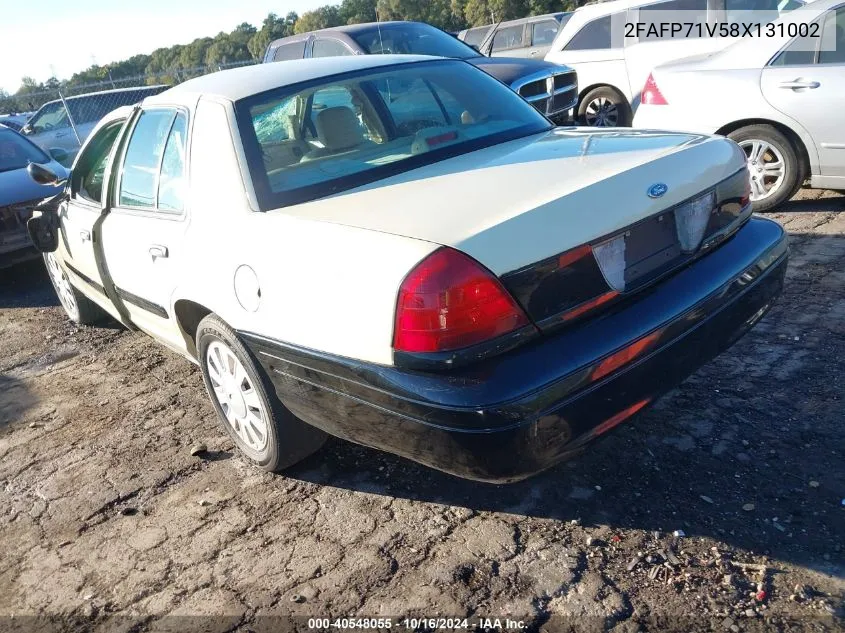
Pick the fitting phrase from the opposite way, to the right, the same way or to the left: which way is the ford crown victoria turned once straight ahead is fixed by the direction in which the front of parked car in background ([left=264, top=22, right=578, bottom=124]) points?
the opposite way

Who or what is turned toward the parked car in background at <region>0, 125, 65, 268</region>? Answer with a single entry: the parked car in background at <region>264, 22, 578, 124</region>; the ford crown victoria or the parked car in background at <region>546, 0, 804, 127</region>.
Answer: the ford crown victoria

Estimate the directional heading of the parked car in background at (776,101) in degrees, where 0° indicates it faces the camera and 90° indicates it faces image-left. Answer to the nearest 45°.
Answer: approximately 270°

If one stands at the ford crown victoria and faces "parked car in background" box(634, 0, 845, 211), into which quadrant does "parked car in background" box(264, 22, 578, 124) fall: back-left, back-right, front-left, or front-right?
front-left

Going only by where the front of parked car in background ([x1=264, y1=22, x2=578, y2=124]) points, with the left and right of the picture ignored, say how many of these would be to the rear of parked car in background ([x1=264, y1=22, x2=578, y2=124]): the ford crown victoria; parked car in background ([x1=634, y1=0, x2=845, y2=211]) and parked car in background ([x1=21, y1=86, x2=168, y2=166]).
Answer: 1

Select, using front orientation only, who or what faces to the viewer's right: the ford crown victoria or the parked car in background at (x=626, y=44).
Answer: the parked car in background

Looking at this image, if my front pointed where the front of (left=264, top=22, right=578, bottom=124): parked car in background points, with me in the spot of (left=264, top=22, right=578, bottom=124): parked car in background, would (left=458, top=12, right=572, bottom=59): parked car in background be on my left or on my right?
on my left

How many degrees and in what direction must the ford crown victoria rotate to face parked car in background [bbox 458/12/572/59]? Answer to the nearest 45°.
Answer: approximately 45° to its right

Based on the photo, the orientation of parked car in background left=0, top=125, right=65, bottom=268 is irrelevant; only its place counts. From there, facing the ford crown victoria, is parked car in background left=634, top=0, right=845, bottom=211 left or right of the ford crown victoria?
left

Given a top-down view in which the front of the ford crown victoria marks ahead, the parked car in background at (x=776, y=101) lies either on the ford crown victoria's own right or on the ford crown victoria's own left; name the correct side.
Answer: on the ford crown victoria's own right

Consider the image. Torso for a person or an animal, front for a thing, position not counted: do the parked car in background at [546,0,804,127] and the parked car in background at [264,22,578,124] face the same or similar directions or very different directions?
same or similar directions

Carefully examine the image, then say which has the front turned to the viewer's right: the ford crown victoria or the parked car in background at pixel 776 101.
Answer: the parked car in background

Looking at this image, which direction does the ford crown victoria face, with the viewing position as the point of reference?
facing away from the viewer and to the left of the viewer

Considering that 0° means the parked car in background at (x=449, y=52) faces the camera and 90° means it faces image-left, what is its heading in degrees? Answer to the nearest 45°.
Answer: approximately 315°
